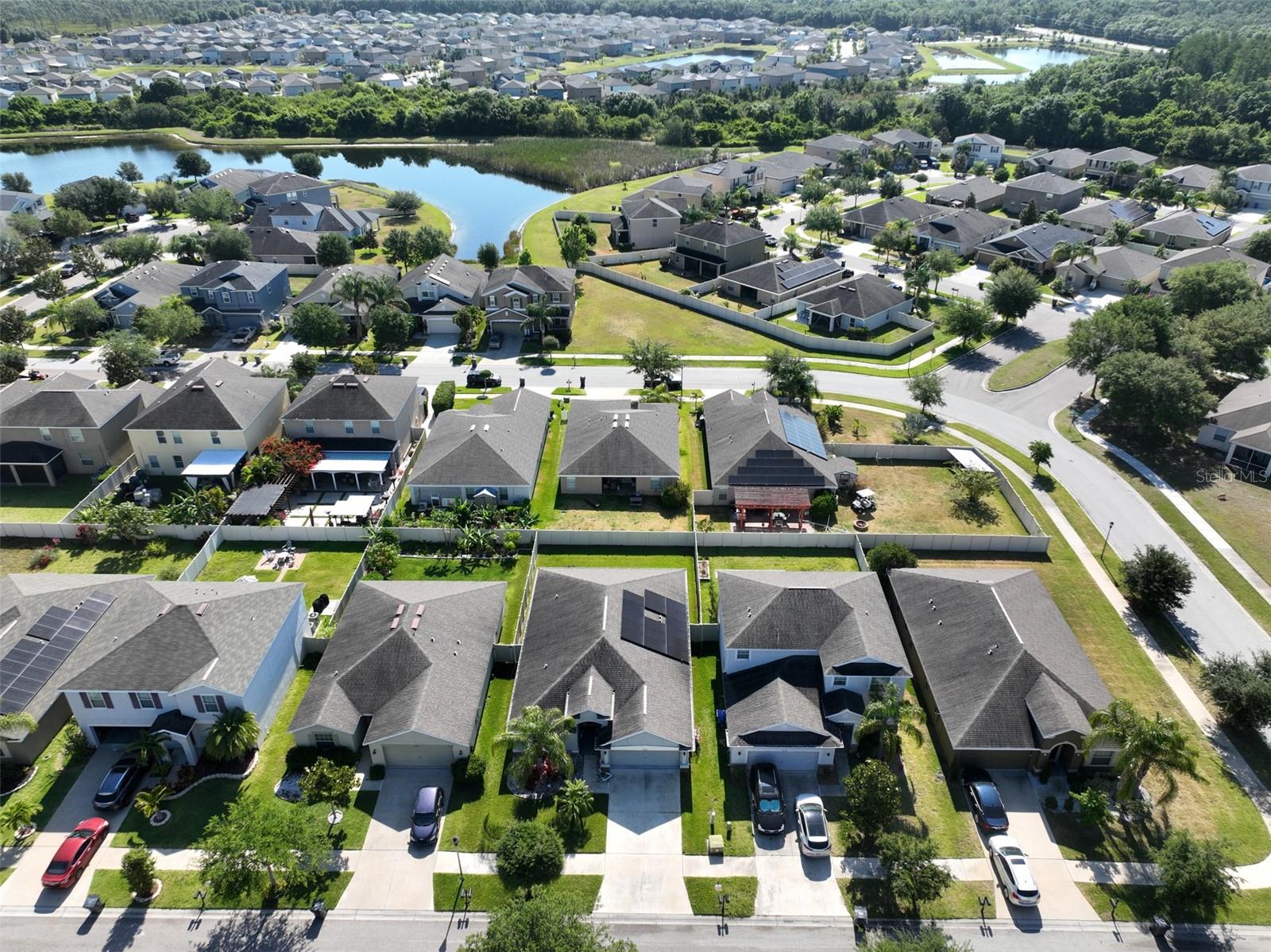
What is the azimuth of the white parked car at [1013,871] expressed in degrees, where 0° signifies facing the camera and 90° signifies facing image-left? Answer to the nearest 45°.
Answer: approximately 135°

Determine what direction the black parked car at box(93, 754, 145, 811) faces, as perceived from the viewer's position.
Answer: facing away from the viewer and to the right of the viewer

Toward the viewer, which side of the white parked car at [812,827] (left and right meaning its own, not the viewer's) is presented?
back

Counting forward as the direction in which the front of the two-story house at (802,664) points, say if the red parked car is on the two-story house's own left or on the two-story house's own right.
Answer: on the two-story house's own right

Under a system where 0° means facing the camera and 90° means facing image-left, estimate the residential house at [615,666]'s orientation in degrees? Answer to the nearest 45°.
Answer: approximately 0°

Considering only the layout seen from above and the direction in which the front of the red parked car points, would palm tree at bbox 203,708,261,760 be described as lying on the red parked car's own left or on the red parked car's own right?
on the red parked car's own right

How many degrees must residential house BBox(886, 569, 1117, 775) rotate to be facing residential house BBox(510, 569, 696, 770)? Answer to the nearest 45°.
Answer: approximately 45° to its right

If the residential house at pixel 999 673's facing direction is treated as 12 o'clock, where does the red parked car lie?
The red parked car is roughly at 2 o'clock from the residential house.

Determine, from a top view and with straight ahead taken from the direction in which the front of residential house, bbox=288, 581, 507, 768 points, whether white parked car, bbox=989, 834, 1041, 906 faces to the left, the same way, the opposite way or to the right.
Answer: the opposite way

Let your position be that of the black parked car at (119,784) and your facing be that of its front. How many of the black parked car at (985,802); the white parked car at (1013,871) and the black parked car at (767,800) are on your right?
3

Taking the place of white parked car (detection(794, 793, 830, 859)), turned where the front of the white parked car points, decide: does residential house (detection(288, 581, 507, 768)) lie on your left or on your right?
on your left

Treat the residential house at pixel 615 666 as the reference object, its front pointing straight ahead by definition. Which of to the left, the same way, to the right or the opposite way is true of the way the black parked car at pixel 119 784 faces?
the opposite way

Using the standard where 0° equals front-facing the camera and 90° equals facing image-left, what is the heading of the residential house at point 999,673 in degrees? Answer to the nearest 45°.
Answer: approximately 0°

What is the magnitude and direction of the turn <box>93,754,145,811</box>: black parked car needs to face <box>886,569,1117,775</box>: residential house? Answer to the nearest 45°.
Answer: approximately 90° to its right
